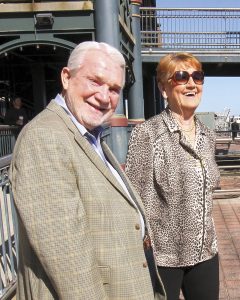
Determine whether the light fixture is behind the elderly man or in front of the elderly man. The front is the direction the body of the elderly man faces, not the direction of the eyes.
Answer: behind

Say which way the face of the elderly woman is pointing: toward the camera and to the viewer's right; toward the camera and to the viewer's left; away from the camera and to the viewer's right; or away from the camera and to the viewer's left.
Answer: toward the camera and to the viewer's right

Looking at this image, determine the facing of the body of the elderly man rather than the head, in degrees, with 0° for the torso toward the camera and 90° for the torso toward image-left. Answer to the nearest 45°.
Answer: approximately 315°

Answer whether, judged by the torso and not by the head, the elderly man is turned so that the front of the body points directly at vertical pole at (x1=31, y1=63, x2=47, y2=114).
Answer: no

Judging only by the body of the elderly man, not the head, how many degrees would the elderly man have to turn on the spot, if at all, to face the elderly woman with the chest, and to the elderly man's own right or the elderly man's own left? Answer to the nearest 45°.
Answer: approximately 90° to the elderly man's own left

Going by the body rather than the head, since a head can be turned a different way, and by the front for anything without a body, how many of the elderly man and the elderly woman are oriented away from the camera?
0

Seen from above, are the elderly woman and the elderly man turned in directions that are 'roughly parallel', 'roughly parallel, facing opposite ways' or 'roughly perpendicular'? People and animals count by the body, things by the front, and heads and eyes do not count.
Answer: roughly parallel

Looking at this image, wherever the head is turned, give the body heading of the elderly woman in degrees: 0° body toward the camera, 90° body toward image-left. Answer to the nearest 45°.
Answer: approximately 315°

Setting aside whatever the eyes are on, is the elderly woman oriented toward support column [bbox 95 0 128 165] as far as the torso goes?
no
